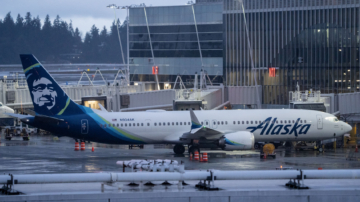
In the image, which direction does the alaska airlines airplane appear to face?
to the viewer's right
